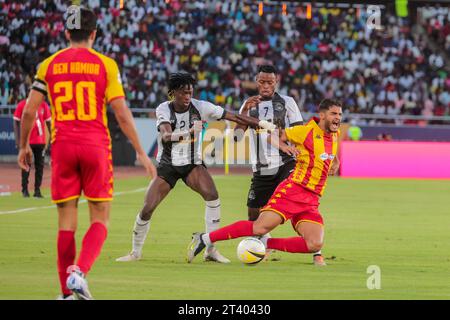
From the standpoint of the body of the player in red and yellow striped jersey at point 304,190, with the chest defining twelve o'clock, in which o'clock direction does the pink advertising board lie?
The pink advertising board is roughly at 8 o'clock from the player in red and yellow striped jersey.

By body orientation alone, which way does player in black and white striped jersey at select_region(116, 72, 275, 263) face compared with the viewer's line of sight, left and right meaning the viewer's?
facing the viewer

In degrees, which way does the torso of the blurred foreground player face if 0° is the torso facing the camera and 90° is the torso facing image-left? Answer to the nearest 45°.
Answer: approximately 180°

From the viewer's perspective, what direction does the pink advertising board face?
toward the camera

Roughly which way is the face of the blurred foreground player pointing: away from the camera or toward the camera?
away from the camera

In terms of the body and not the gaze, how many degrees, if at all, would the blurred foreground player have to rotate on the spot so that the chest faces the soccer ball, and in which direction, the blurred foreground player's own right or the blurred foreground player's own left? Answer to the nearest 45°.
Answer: approximately 45° to the blurred foreground player's own right

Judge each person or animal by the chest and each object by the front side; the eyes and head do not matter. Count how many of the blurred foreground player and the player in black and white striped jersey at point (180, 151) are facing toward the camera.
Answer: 1

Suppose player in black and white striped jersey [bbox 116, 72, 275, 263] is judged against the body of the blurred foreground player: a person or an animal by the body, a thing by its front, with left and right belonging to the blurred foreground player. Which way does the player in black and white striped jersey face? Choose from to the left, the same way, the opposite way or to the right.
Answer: the opposite way

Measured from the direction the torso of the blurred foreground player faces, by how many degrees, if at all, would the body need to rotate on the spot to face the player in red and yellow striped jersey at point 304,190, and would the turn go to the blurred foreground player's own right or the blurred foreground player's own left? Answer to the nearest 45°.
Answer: approximately 45° to the blurred foreground player's own right
